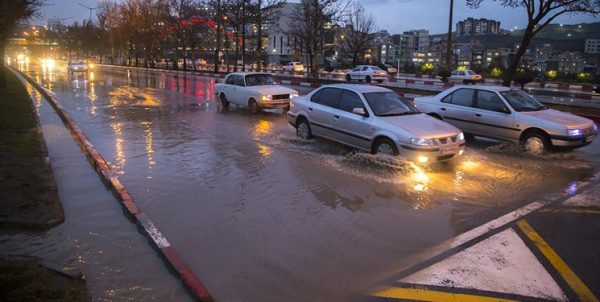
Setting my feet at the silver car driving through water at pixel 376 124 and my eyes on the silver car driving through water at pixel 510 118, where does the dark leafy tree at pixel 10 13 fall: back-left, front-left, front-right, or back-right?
back-left

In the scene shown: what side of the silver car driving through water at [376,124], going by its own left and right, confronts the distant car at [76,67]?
back

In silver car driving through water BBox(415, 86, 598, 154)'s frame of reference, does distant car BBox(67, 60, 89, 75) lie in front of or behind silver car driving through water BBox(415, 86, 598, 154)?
behind

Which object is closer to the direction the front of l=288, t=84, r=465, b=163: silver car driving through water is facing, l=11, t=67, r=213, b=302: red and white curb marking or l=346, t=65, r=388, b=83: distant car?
the red and white curb marking

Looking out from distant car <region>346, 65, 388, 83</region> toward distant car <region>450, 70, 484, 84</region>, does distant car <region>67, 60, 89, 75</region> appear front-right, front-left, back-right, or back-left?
back-left

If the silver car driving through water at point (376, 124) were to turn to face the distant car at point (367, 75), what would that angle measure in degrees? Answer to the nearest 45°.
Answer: approximately 135° to its left

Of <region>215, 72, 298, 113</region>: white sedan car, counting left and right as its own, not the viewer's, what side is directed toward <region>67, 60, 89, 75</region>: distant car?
back
